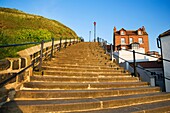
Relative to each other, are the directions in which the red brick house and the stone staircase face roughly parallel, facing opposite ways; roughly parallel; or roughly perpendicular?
roughly parallel

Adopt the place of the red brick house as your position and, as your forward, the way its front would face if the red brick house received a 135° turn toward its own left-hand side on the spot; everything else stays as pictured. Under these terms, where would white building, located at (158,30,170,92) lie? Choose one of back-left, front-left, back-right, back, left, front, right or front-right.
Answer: back-right

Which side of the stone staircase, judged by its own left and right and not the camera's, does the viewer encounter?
front

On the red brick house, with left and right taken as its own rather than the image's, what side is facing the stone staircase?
front

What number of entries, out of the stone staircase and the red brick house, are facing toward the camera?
2

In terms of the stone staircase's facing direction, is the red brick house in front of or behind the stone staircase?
behind
